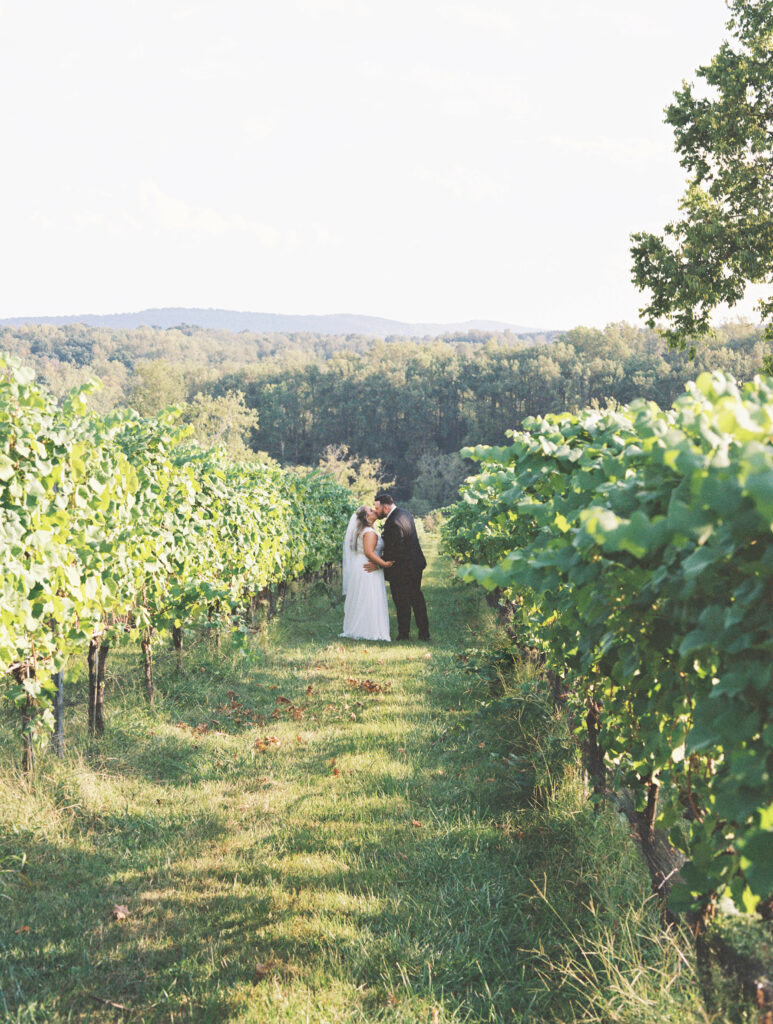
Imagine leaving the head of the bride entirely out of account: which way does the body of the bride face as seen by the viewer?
to the viewer's right

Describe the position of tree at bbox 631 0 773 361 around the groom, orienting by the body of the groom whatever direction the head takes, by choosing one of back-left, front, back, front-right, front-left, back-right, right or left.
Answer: back-right

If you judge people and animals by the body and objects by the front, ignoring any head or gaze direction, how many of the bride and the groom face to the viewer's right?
1

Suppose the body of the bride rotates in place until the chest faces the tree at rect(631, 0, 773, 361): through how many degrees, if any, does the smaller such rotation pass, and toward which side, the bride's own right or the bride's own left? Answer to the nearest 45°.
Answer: approximately 45° to the bride's own left

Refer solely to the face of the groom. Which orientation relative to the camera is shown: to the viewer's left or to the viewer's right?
to the viewer's left

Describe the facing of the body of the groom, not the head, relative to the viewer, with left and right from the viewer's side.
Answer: facing to the left of the viewer

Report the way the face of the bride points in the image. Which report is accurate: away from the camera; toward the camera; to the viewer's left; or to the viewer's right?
to the viewer's right

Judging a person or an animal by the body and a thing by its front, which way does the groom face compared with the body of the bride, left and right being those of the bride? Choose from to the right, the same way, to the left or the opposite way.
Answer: the opposite way
